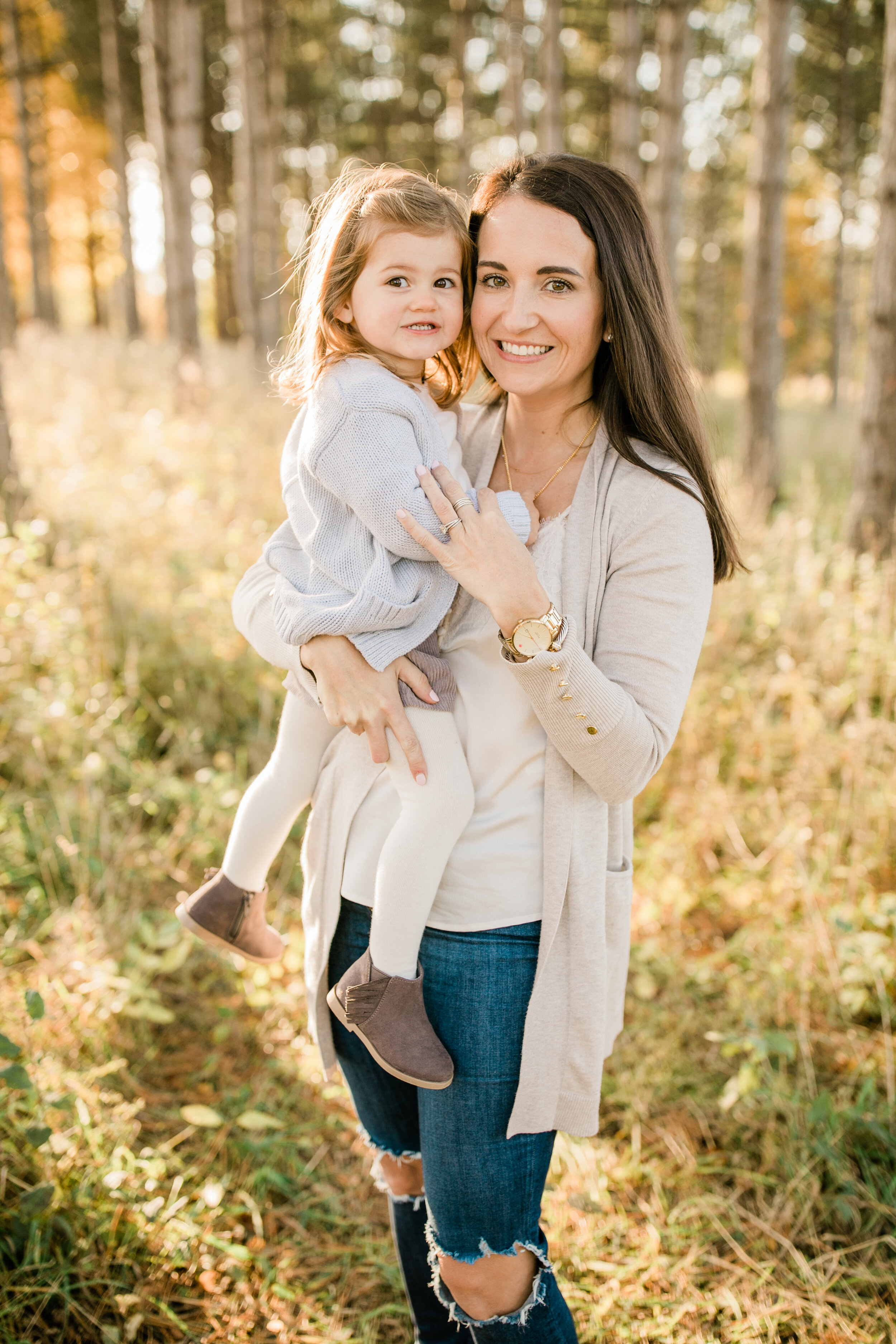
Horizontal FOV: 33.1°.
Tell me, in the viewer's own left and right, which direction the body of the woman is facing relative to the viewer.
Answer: facing the viewer and to the left of the viewer
